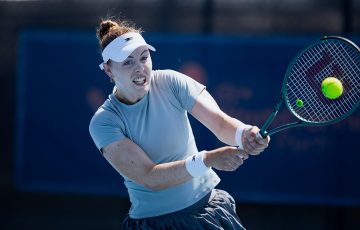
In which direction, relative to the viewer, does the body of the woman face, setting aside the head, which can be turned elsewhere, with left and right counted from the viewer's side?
facing the viewer and to the right of the viewer

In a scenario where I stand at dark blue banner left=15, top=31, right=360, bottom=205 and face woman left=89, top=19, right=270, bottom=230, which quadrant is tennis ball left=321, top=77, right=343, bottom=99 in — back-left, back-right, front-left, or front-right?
front-left

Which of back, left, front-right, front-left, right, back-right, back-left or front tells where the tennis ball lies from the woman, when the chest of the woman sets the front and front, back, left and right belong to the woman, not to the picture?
front-left

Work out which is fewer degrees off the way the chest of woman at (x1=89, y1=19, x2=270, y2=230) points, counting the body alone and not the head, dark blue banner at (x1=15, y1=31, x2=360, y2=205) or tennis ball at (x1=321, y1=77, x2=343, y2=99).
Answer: the tennis ball

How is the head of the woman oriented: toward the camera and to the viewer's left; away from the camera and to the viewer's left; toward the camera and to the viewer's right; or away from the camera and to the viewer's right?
toward the camera and to the viewer's right

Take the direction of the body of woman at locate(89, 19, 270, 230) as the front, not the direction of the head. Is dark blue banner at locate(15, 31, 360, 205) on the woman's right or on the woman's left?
on the woman's left
